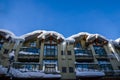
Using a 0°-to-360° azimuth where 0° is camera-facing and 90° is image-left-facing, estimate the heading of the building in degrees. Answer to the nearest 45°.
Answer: approximately 0°
